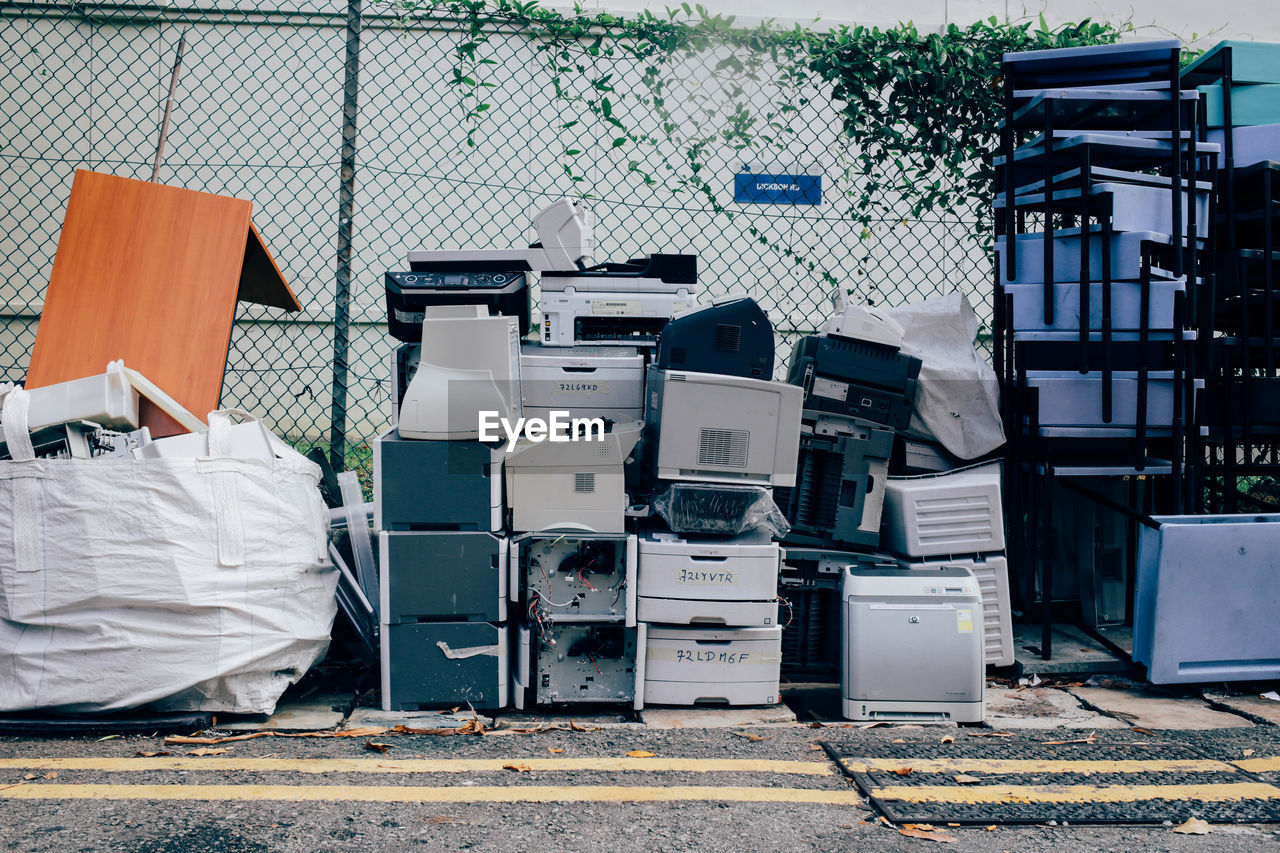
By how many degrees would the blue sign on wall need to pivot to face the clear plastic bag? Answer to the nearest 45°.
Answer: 0° — it already faces it

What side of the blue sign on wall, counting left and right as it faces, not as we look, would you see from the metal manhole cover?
front

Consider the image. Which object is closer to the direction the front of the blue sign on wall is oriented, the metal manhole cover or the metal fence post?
the metal manhole cover

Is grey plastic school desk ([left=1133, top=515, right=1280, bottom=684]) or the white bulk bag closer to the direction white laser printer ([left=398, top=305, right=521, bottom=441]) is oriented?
the white bulk bag

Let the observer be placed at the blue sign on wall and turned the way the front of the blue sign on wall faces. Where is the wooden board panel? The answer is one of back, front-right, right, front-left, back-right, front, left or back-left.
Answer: front-right

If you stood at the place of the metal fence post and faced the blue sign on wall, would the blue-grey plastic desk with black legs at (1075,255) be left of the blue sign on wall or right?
right

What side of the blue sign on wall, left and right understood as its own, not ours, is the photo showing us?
front

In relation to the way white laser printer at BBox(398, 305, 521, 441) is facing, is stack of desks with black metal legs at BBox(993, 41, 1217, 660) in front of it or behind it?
behind

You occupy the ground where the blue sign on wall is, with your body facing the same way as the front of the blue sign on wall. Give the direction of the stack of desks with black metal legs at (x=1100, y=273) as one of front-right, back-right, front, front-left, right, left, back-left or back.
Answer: front-left

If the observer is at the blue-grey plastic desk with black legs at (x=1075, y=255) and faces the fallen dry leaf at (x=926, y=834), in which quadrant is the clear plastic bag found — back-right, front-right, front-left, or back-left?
front-right

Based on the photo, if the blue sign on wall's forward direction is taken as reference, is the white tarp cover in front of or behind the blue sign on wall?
in front
